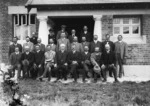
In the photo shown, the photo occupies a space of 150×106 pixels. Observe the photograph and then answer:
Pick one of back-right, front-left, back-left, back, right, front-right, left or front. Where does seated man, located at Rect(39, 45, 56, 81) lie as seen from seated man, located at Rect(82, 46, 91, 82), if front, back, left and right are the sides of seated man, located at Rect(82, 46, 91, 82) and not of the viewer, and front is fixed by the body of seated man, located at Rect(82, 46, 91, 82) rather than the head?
right

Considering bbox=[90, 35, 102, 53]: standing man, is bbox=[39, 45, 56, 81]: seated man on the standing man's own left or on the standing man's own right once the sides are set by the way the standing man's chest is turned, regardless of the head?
on the standing man's own right

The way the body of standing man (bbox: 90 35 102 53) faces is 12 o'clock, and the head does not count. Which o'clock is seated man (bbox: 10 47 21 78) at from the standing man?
The seated man is roughly at 3 o'clock from the standing man.
